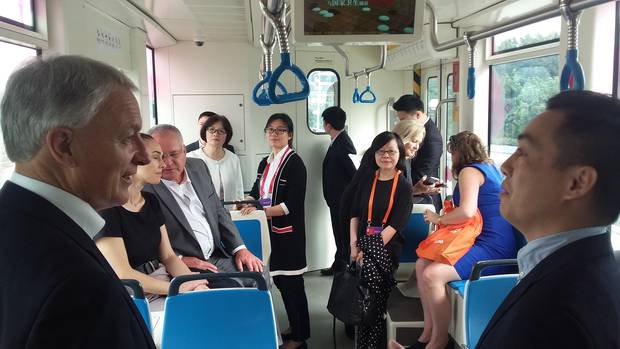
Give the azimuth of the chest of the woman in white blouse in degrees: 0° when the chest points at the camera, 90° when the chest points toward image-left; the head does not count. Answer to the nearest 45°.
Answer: approximately 0°

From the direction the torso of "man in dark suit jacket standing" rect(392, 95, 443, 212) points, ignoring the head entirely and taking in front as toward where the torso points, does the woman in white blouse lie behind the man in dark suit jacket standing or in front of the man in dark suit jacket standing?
in front

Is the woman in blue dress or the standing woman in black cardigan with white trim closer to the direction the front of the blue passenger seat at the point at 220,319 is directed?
the standing woman in black cardigan with white trim

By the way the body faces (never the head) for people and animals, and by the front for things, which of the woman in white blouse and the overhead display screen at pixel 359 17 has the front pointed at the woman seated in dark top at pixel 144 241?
the woman in white blouse

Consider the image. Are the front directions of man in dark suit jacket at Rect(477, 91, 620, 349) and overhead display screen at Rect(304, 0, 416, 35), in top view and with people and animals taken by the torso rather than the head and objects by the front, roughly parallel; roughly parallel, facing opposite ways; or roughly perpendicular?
roughly perpendicular

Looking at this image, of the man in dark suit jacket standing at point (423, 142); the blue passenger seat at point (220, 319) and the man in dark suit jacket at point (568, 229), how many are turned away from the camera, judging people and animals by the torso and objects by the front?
1

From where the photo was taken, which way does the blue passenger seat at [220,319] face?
away from the camera

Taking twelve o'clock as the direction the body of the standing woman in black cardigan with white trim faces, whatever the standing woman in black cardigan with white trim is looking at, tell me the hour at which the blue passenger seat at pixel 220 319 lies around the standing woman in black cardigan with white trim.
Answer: The blue passenger seat is roughly at 11 o'clock from the standing woman in black cardigan with white trim.

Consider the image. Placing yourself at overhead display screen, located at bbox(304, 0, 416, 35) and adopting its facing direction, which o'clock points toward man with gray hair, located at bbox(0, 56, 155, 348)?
The man with gray hair is roughly at 1 o'clock from the overhead display screen.

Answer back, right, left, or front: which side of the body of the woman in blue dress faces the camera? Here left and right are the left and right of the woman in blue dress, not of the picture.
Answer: left

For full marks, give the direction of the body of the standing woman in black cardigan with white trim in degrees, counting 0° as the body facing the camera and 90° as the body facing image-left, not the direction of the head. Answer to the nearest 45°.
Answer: approximately 45°
